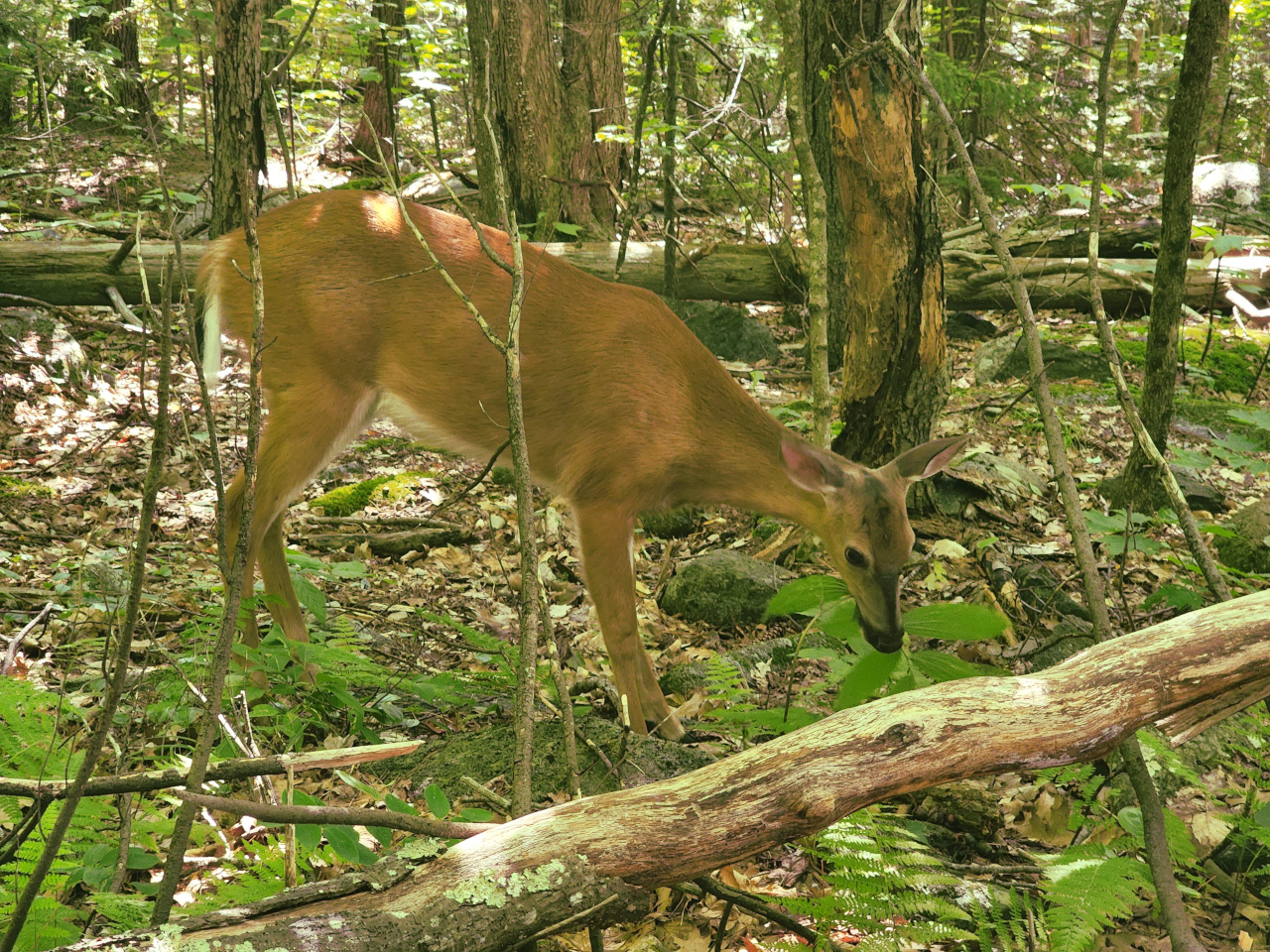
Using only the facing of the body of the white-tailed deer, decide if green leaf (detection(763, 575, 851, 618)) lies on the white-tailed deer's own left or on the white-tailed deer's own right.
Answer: on the white-tailed deer's own right

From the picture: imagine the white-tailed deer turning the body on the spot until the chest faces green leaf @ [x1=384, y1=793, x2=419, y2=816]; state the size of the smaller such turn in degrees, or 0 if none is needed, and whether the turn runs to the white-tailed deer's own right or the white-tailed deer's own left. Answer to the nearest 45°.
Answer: approximately 90° to the white-tailed deer's own right

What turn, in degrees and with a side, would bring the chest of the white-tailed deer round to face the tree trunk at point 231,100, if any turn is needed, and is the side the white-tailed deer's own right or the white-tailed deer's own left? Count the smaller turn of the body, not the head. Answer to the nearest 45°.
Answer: approximately 135° to the white-tailed deer's own left

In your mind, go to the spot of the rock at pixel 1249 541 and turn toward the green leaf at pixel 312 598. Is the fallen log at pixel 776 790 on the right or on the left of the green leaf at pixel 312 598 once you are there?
left

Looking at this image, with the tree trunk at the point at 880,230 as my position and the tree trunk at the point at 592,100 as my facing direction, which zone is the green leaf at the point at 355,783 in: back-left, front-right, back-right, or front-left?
back-left

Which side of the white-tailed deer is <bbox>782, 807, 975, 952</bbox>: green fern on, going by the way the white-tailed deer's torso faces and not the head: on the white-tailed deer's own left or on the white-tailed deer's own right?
on the white-tailed deer's own right

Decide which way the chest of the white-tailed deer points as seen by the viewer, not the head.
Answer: to the viewer's right

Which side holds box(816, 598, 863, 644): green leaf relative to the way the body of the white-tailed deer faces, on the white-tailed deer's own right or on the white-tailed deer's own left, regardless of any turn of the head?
on the white-tailed deer's own right
